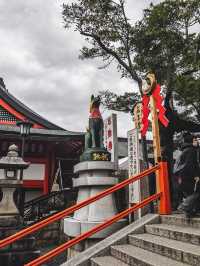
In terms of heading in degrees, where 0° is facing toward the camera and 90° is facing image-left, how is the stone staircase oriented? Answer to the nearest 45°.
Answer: approximately 45°

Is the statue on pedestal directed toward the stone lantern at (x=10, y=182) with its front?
no

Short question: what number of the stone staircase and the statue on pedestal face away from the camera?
0

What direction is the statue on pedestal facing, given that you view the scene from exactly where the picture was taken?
facing the viewer and to the right of the viewer
